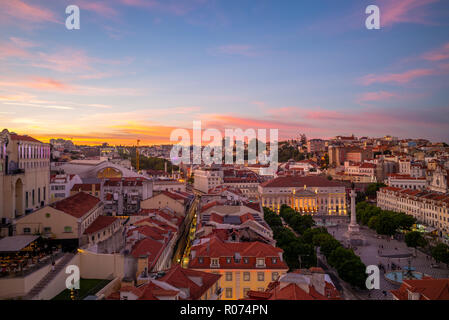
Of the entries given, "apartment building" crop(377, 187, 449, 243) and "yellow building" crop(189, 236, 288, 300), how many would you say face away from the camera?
0

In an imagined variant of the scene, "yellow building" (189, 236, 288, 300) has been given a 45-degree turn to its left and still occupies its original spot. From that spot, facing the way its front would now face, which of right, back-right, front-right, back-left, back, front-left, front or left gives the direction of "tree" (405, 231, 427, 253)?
left

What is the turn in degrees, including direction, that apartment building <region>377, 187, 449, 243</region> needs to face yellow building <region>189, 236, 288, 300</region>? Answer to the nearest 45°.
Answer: approximately 45° to its left

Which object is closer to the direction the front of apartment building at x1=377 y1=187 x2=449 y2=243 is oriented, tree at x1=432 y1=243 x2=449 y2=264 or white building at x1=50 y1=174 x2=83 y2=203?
the white building

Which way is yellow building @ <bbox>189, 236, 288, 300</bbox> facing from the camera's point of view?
toward the camera

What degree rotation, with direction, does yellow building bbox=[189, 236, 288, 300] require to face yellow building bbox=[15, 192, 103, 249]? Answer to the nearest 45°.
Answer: approximately 90° to its right

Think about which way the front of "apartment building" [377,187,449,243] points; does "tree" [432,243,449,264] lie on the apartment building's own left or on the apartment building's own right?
on the apartment building's own left

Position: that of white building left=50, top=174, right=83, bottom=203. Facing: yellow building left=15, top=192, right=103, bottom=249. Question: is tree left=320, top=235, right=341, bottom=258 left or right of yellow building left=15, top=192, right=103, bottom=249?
left

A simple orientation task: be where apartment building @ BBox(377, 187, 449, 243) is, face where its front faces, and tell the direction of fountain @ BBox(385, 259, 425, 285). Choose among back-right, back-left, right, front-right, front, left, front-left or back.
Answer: front-left

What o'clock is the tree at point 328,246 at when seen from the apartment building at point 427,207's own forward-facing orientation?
The tree is roughly at 11 o'clock from the apartment building.

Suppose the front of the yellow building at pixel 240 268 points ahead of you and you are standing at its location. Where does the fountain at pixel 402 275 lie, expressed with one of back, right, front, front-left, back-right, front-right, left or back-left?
back-left

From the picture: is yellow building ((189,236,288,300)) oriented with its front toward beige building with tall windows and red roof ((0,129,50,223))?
no

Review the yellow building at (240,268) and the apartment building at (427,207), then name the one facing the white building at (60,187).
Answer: the apartment building

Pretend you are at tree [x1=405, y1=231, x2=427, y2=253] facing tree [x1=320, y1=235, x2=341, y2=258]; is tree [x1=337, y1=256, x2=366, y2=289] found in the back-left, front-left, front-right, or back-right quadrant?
front-left

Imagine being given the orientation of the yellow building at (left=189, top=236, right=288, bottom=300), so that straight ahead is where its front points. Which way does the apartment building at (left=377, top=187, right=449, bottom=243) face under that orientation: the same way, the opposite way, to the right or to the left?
to the right

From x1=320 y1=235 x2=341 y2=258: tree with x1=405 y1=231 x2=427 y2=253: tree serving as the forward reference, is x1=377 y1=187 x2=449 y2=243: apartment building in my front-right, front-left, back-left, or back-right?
front-left
